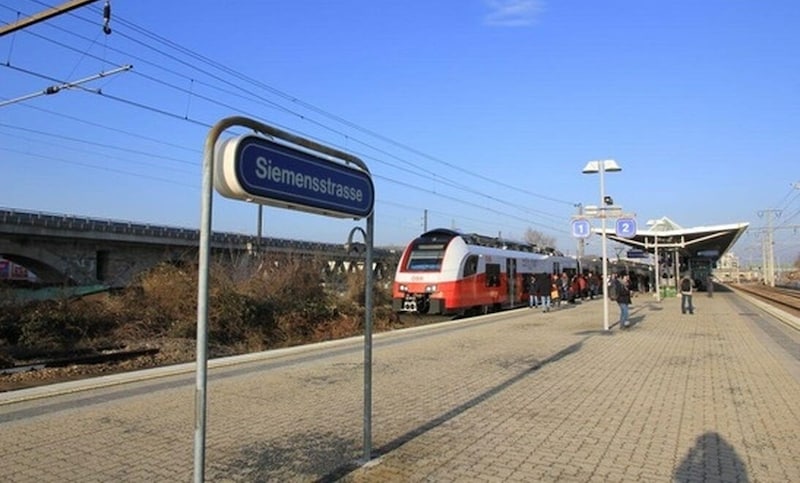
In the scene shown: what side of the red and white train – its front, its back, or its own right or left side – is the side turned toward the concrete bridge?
right

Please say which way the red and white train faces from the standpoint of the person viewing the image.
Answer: facing the viewer and to the left of the viewer

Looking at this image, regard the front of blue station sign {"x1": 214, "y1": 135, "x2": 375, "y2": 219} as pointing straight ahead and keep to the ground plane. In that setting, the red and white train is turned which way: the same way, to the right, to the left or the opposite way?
to the right

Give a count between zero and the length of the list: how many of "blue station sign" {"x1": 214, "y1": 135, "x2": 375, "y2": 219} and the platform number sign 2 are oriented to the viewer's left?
0

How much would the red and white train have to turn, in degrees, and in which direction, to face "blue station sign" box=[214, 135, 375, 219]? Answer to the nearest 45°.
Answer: approximately 45° to its left

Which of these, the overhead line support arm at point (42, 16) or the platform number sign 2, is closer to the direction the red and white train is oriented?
the overhead line support arm

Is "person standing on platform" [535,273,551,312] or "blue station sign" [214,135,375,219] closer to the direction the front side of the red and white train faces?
the blue station sign

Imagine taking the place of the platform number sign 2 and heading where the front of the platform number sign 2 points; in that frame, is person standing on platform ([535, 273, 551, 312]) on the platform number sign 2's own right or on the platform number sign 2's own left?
on the platform number sign 2's own right

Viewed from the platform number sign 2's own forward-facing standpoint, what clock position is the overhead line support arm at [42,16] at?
The overhead line support arm is roughly at 1 o'clock from the platform number sign 2.

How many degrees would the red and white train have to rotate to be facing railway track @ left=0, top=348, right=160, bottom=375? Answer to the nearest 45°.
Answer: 0° — it already faces it

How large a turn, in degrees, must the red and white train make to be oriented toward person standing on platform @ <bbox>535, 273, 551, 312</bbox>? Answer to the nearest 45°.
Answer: approximately 135° to its left

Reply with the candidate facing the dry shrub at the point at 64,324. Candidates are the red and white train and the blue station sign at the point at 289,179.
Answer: the red and white train

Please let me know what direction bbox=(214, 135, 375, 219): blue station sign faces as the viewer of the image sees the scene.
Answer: facing the viewer and to the right of the viewer

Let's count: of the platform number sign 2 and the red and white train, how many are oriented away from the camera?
0

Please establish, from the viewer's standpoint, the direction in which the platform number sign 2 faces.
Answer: facing the viewer
